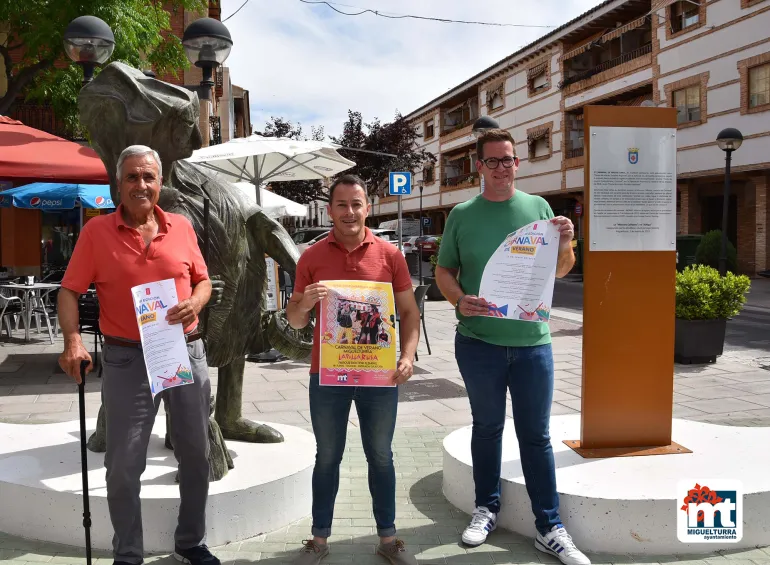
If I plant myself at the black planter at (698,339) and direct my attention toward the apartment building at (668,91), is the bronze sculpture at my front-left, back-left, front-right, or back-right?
back-left

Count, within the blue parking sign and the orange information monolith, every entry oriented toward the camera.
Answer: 2

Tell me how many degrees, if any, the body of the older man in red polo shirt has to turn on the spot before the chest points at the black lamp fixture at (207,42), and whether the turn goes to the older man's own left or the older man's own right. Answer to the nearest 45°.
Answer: approximately 180°

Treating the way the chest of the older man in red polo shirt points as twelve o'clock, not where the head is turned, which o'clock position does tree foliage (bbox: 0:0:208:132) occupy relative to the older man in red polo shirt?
The tree foliage is roughly at 6 o'clock from the older man in red polo shirt.

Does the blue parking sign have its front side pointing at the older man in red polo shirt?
yes

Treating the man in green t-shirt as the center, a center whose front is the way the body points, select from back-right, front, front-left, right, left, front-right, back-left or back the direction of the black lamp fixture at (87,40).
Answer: back-right

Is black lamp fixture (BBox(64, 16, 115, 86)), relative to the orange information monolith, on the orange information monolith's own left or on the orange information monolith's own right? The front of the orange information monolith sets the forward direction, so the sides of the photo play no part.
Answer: on the orange information monolith's own right

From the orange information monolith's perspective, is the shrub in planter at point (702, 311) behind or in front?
behind

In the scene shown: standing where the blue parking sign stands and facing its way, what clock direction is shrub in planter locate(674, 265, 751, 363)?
The shrub in planter is roughly at 11 o'clock from the blue parking sign.

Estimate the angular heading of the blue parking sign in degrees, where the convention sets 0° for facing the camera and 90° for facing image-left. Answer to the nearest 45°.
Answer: approximately 0°

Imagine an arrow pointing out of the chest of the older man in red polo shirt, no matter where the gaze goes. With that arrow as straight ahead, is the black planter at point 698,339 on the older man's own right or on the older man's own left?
on the older man's own left
